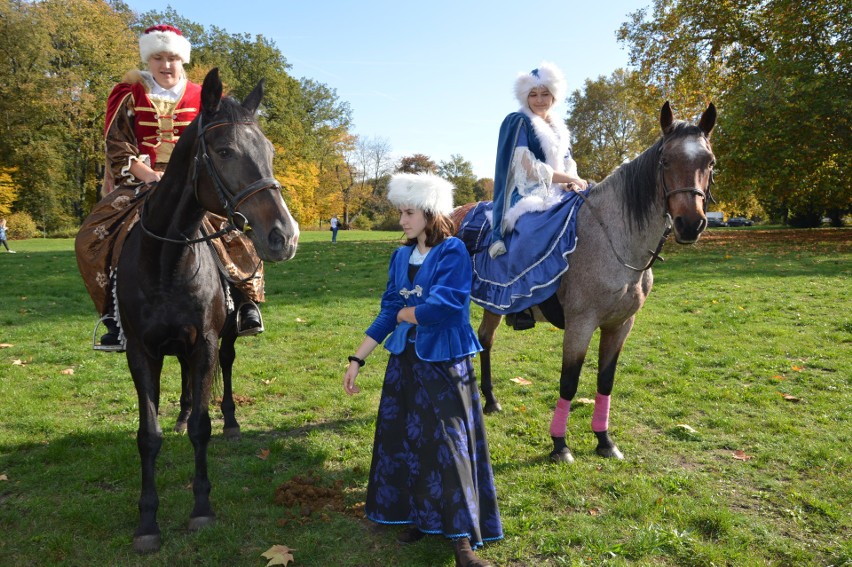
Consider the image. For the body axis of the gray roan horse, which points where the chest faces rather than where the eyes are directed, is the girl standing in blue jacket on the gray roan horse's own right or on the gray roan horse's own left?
on the gray roan horse's own right

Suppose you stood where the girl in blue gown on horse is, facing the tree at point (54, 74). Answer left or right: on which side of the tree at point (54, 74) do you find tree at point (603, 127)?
right

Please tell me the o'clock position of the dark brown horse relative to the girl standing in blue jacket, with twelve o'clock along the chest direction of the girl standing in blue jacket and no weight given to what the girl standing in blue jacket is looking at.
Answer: The dark brown horse is roughly at 2 o'clock from the girl standing in blue jacket.

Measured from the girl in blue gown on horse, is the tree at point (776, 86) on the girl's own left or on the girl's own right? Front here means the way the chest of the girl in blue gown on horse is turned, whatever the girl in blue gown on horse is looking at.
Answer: on the girl's own left

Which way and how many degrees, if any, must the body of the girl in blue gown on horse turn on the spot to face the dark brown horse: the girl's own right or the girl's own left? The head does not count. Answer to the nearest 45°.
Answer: approximately 90° to the girl's own right

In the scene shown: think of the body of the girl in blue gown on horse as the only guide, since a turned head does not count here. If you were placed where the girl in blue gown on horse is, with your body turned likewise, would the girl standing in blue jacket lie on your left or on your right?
on your right

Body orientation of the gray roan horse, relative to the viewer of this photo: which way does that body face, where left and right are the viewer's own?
facing the viewer and to the right of the viewer

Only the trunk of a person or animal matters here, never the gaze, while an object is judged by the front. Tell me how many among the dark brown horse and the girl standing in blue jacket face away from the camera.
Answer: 0

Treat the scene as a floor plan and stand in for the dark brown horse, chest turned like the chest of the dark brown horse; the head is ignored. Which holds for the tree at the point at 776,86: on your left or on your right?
on your left

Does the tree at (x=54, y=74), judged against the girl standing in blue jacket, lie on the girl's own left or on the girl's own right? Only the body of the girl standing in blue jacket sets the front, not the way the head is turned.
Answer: on the girl's own right
